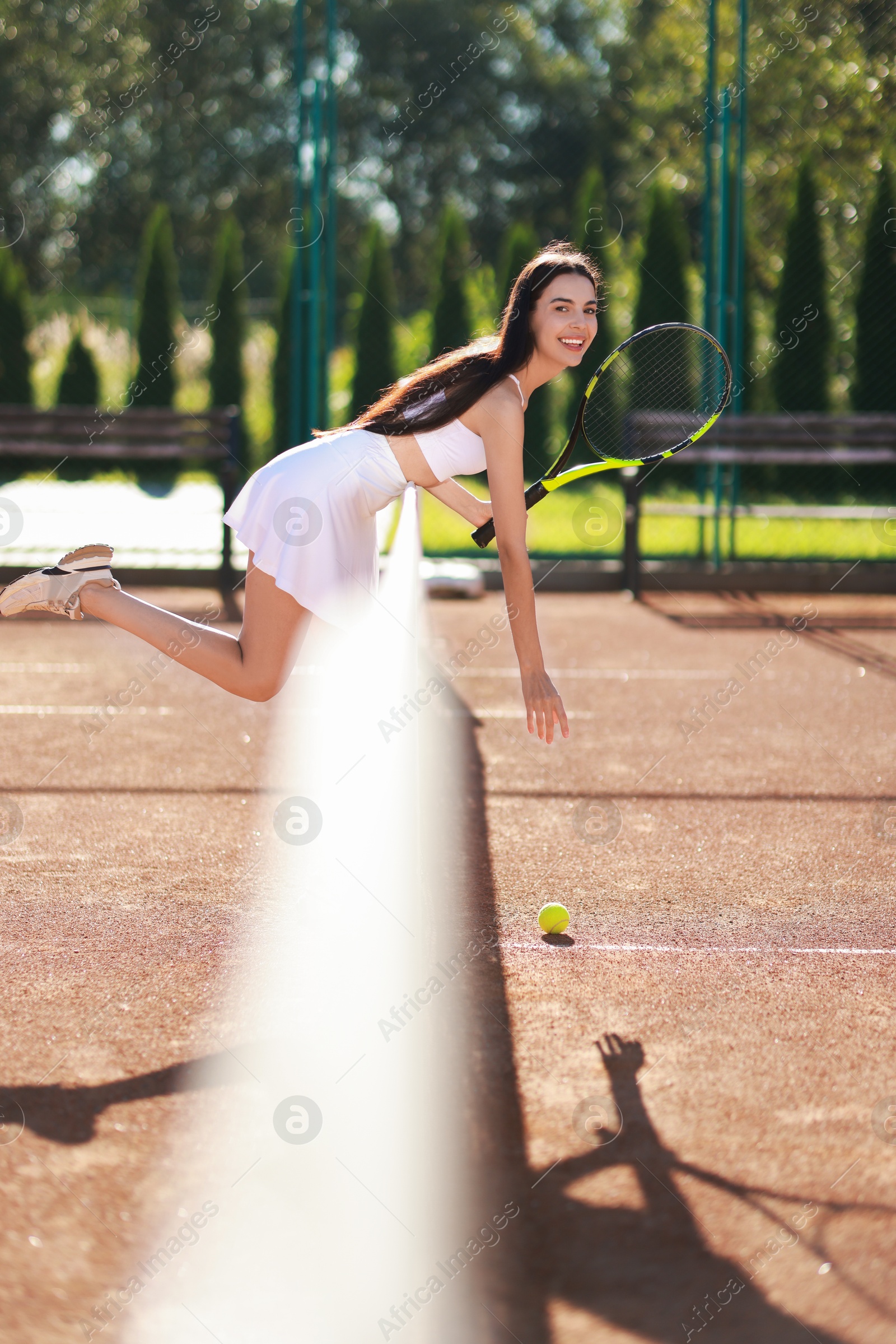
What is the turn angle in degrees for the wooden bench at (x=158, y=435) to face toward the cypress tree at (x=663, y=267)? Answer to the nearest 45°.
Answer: approximately 135° to its left

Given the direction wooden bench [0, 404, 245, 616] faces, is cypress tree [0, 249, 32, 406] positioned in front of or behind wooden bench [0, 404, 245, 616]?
behind

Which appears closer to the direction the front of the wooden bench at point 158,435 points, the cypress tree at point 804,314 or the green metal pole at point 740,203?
the green metal pole

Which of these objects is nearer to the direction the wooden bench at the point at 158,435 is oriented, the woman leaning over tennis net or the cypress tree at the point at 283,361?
the woman leaning over tennis net

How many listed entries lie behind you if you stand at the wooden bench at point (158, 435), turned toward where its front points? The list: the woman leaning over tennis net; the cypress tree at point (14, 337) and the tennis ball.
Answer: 1

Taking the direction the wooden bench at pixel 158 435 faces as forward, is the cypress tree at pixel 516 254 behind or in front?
behind

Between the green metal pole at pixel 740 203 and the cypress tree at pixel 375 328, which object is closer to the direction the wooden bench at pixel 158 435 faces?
the green metal pole

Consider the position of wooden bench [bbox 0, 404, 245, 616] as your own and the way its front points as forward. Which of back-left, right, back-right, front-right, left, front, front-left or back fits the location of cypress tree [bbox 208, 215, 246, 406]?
back

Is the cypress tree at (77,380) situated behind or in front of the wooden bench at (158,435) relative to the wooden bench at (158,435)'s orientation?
behind

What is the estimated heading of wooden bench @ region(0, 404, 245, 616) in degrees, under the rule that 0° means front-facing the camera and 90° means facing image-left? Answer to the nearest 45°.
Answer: approximately 0°

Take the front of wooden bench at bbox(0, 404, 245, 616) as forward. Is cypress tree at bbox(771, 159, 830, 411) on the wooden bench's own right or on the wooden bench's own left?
on the wooden bench's own left

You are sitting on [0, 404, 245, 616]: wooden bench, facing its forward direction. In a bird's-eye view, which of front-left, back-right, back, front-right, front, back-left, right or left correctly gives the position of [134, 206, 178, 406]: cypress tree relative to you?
back

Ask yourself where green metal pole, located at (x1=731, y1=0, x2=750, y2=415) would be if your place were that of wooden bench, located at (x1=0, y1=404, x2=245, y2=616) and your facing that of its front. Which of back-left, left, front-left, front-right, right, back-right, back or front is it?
left
